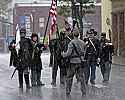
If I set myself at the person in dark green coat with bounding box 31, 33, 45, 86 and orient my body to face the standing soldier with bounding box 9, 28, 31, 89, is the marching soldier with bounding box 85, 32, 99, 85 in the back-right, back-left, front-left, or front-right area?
back-left

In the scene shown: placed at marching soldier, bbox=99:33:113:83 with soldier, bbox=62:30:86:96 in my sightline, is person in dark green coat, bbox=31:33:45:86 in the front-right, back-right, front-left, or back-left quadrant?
front-right

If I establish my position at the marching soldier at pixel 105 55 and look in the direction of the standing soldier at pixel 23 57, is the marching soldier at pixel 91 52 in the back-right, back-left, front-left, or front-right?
front-left

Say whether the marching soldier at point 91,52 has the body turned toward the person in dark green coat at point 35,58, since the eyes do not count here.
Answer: no
